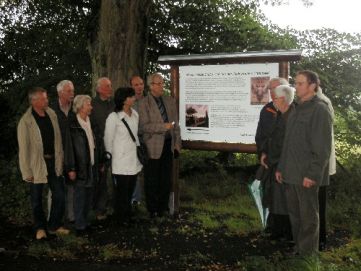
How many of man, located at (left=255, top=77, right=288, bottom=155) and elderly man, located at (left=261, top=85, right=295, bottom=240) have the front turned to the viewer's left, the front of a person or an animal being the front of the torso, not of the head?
2

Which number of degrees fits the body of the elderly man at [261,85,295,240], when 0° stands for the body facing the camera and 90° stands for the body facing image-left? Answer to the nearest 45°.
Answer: approximately 90°

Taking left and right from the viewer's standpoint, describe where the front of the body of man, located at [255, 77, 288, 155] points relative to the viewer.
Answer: facing to the left of the viewer

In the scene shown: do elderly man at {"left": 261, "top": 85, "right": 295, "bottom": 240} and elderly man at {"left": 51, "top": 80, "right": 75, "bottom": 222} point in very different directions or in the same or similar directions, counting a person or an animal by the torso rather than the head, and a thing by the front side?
very different directions

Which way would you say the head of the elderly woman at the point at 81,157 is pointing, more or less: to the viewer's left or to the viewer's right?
to the viewer's right

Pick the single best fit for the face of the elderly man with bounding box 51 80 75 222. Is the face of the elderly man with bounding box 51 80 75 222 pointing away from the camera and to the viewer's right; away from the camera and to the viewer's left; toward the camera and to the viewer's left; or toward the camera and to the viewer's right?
toward the camera and to the viewer's right

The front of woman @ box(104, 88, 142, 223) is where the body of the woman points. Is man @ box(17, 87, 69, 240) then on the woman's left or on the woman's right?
on the woman's right

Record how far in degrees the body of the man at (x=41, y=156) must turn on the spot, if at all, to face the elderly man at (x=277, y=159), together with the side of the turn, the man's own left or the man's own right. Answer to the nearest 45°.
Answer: approximately 45° to the man's own left

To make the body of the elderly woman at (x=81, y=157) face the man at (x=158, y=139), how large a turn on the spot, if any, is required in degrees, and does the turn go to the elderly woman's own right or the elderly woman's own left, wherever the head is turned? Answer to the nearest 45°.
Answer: approximately 90° to the elderly woman's own left

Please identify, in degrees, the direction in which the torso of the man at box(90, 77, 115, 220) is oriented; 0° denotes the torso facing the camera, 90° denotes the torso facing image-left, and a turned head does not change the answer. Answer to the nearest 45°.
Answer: approximately 315°

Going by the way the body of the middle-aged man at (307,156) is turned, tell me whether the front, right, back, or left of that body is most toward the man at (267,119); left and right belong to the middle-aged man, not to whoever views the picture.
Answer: right
